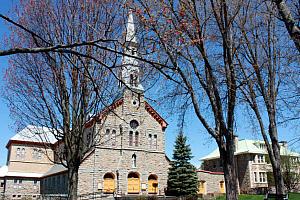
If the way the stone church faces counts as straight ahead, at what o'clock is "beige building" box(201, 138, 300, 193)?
The beige building is roughly at 8 o'clock from the stone church.

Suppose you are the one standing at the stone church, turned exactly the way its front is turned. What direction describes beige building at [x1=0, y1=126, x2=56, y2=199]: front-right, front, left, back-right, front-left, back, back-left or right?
back-right

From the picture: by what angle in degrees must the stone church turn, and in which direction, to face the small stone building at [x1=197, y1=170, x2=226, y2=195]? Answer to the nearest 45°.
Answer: approximately 90° to its left

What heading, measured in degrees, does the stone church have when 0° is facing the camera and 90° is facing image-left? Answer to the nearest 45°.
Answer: approximately 0°

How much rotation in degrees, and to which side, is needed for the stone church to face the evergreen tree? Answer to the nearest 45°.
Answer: approximately 90° to its left
